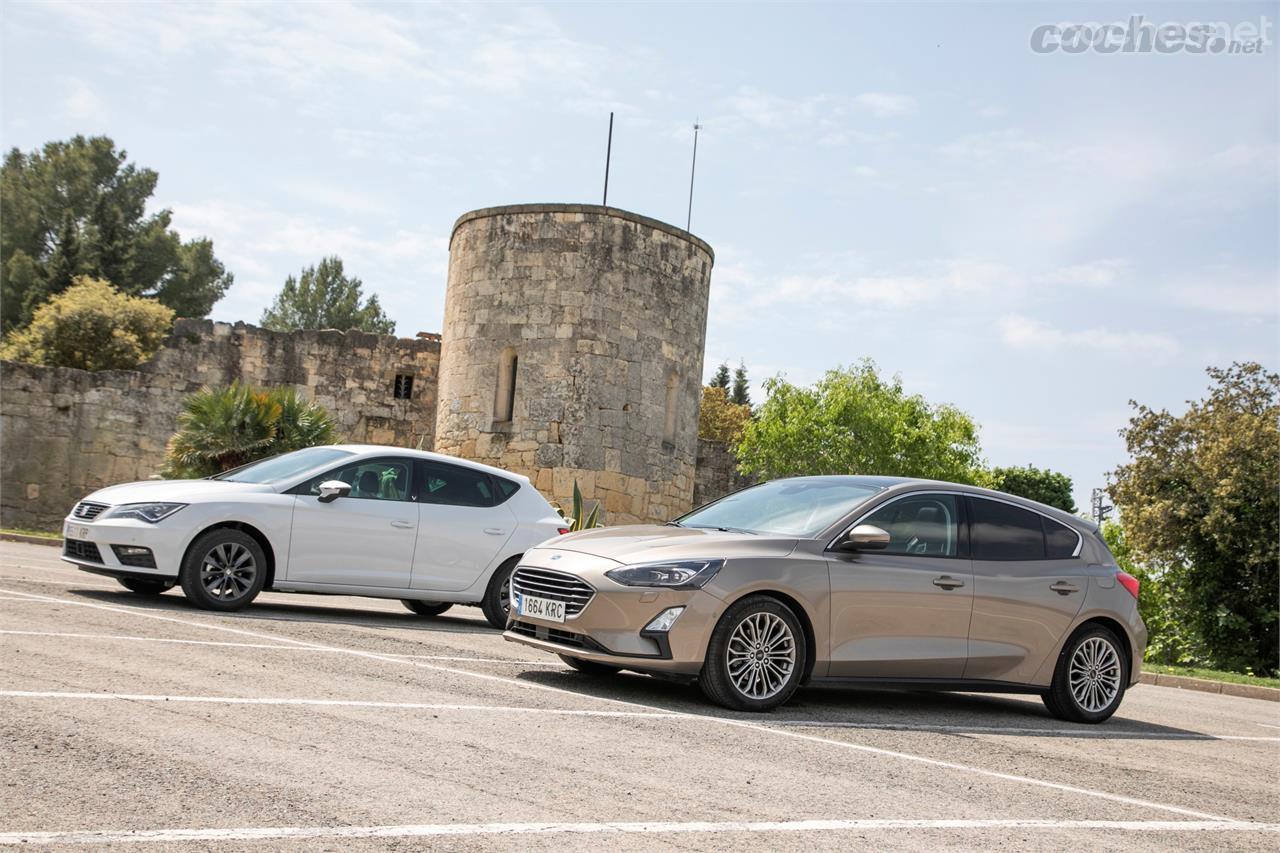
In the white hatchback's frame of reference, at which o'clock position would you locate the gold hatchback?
The gold hatchback is roughly at 9 o'clock from the white hatchback.

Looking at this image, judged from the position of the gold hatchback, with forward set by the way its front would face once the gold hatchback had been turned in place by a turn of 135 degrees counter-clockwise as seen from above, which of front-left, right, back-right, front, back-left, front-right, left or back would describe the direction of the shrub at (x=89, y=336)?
back-left

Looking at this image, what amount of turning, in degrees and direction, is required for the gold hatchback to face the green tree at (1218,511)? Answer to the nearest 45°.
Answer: approximately 135° to its right

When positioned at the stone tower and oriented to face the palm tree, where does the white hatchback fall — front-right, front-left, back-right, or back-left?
front-left

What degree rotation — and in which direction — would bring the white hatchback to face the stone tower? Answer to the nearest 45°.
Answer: approximately 135° to its right

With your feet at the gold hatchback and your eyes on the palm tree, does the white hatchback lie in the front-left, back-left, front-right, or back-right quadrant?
front-left

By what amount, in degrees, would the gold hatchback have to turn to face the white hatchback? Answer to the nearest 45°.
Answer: approximately 90° to its right

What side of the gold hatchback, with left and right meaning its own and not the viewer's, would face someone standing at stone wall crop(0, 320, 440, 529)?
right

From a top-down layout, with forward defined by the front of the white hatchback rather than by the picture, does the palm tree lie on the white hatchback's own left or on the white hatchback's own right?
on the white hatchback's own right

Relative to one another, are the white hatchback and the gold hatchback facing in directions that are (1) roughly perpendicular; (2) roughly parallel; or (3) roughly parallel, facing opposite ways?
roughly parallel

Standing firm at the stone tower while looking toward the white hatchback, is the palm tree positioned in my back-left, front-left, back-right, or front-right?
front-right

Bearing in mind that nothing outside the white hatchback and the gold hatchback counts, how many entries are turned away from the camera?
0

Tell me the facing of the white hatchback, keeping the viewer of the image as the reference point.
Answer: facing the viewer and to the left of the viewer

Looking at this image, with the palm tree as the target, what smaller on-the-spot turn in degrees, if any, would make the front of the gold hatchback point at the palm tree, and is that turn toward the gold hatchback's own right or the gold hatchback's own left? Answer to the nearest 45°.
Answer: approximately 90° to the gold hatchback's own right
